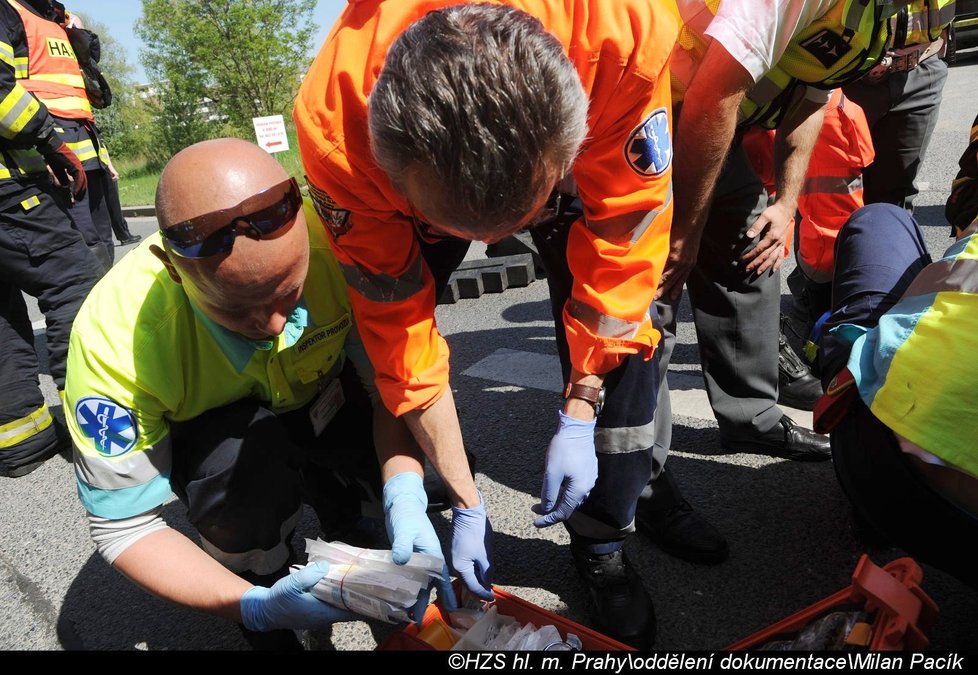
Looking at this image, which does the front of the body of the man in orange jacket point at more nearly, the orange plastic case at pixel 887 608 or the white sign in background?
the orange plastic case

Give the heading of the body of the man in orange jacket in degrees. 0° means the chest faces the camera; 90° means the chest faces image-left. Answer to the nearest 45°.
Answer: approximately 0°

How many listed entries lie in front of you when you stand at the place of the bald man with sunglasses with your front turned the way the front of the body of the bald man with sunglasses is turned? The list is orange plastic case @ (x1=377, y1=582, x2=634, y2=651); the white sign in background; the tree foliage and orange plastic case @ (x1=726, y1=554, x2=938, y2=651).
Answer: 2

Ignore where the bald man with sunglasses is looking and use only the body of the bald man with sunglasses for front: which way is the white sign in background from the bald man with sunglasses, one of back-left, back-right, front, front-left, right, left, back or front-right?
back-left

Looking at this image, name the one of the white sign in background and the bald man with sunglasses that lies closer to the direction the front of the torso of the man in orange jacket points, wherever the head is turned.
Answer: the bald man with sunglasses

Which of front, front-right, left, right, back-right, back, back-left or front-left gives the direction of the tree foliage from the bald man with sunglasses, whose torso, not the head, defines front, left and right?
back-left

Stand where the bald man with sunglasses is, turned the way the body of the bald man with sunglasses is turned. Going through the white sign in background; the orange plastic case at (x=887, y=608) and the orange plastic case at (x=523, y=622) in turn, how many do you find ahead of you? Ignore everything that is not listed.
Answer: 2

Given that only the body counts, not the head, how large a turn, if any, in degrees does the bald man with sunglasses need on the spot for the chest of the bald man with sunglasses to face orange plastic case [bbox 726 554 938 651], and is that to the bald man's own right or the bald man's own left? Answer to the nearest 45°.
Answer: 0° — they already face it

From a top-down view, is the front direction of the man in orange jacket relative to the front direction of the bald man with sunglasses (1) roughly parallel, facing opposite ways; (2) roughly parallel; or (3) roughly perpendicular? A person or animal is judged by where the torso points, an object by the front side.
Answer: roughly perpendicular

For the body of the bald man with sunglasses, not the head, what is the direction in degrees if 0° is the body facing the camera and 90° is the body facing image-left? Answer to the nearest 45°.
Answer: approximately 315°

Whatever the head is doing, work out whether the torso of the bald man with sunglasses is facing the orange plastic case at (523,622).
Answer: yes

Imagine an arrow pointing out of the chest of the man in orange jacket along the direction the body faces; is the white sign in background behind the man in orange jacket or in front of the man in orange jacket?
behind
